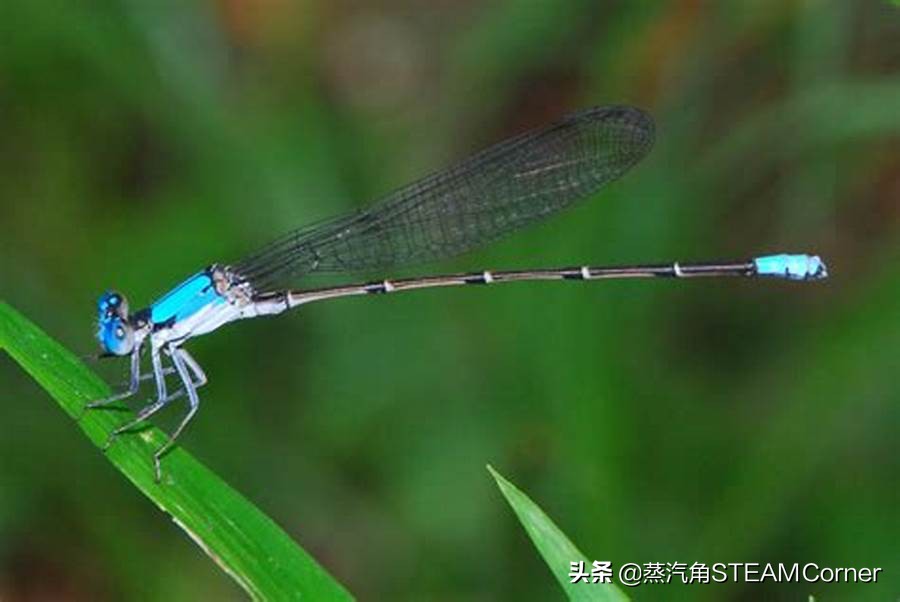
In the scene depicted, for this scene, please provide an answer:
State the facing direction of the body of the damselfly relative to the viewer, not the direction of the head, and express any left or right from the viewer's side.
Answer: facing to the left of the viewer
